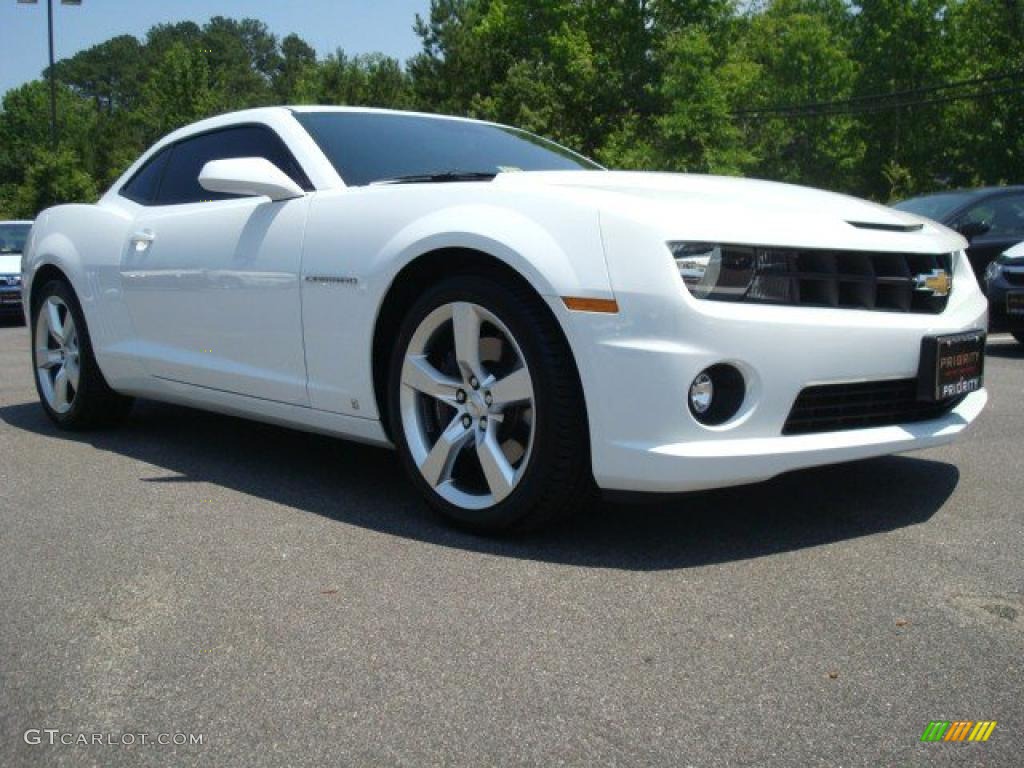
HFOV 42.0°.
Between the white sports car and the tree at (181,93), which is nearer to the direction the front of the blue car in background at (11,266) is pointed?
the white sports car

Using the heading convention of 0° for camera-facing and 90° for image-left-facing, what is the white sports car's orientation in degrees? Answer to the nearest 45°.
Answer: approximately 315°

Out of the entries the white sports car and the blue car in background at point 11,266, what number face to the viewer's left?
0

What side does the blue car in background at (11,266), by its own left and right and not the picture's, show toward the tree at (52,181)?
back

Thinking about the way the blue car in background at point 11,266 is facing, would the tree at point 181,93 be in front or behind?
behind

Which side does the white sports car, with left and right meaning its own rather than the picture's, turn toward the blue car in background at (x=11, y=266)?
back

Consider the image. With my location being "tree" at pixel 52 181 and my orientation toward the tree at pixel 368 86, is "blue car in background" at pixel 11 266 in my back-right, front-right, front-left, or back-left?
back-right

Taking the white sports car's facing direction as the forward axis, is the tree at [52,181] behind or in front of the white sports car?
behind

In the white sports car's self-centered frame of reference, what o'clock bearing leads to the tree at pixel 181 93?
The tree is roughly at 7 o'clock from the white sports car.

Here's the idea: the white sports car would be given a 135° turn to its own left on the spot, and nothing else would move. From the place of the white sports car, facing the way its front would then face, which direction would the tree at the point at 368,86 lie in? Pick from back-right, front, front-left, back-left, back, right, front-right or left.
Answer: front
